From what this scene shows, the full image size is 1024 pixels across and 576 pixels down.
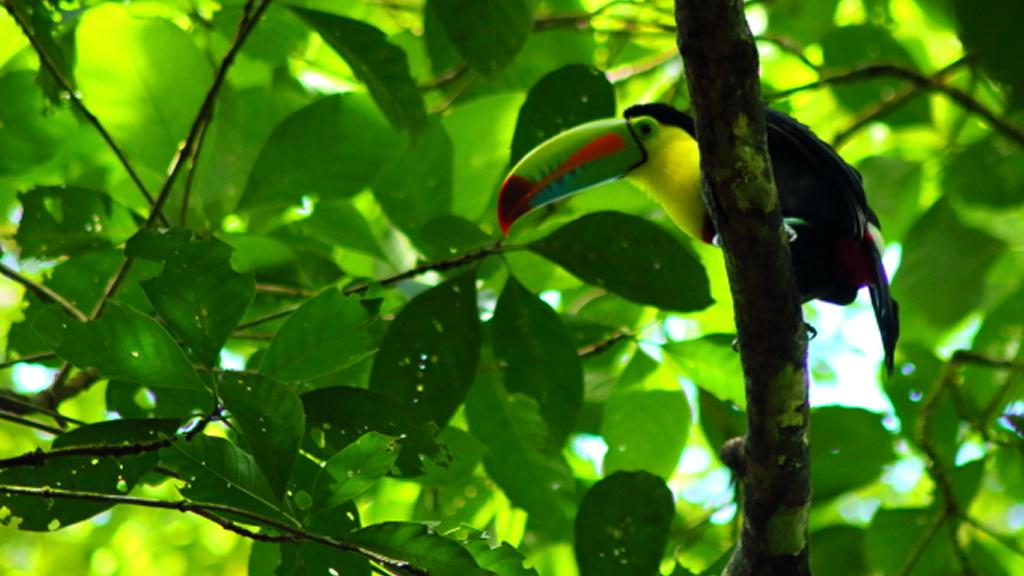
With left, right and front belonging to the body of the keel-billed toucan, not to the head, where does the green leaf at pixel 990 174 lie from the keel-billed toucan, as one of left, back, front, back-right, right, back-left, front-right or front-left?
back-right

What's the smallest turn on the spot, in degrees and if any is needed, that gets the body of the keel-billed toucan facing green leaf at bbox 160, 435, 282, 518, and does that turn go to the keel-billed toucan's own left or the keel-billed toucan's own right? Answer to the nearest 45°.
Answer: approximately 45° to the keel-billed toucan's own left

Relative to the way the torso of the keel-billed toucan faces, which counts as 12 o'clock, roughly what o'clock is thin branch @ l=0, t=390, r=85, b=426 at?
The thin branch is roughly at 11 o'clock from the keel-billed toucan.

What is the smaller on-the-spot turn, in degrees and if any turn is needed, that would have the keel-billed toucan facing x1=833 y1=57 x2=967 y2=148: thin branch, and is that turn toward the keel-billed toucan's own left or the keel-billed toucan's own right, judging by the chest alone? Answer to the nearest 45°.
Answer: approximately 135° to the keel-billed toucan's own right

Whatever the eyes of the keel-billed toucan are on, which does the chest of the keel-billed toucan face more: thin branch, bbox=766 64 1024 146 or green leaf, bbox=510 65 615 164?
the green leaf

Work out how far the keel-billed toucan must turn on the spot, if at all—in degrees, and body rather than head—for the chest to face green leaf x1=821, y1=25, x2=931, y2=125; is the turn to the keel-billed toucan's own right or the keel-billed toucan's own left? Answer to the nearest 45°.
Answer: approximately 135° to the keel-billed toucan's own right

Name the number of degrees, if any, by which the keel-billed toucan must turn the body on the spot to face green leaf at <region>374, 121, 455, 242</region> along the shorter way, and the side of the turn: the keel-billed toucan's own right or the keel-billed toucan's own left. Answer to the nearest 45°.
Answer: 0° — it already faces it

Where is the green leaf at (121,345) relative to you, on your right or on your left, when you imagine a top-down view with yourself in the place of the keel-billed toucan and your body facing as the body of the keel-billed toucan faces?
on your left

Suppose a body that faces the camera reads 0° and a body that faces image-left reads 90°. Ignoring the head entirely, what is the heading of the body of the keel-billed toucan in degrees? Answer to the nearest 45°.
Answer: approximately 90°
